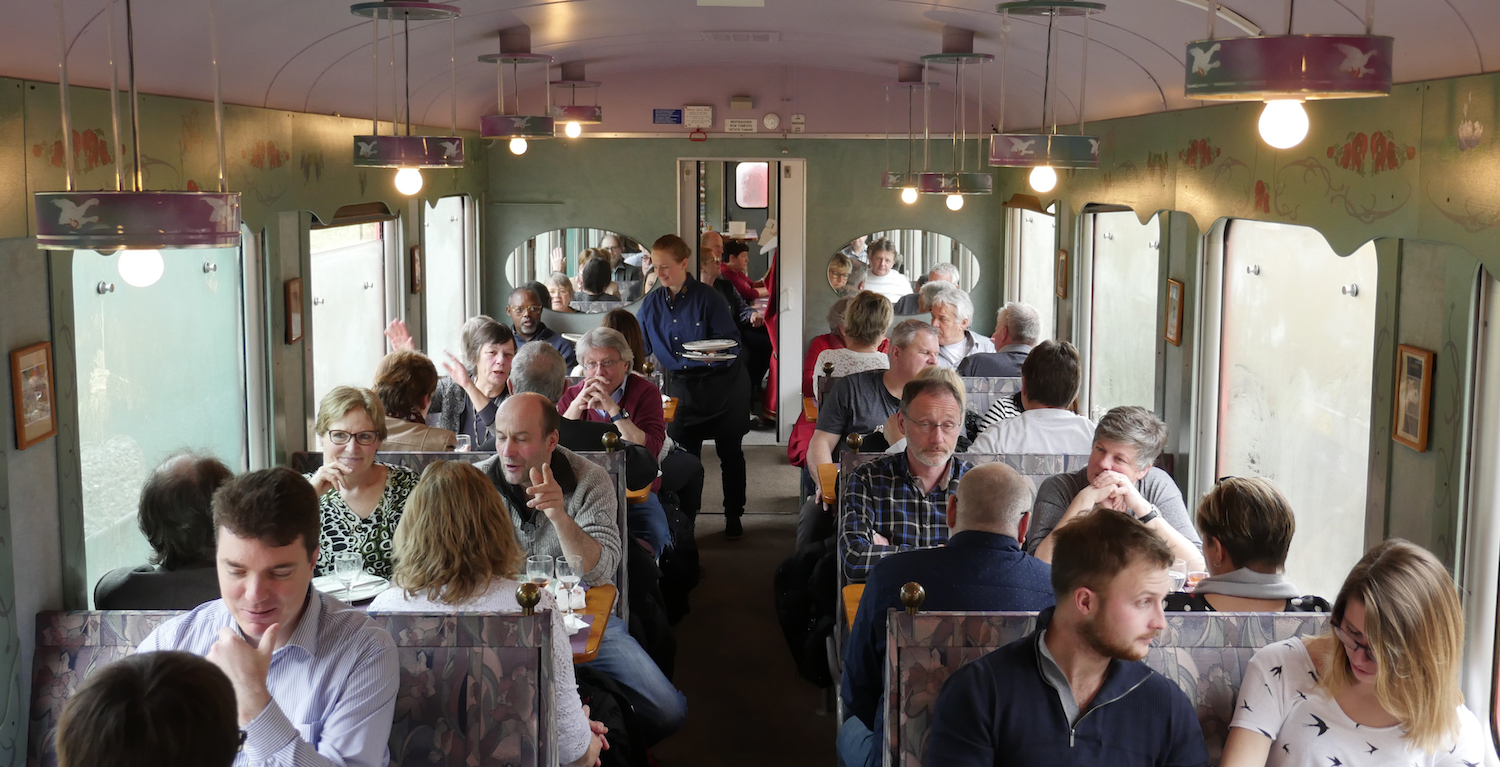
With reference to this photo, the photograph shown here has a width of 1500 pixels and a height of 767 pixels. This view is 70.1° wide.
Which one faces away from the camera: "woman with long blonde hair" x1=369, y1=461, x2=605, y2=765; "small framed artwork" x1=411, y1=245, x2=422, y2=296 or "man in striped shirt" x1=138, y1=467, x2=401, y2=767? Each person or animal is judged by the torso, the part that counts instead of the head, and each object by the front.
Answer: the woman with long blonde hair

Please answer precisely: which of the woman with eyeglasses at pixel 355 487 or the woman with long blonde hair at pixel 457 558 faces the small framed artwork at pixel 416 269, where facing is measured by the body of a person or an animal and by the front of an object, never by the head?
the woman with long blonde hair

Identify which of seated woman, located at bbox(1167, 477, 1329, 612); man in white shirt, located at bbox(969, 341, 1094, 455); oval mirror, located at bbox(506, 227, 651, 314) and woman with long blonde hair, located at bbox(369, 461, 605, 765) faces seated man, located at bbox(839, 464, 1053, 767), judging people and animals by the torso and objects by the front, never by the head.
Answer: the oval mirror

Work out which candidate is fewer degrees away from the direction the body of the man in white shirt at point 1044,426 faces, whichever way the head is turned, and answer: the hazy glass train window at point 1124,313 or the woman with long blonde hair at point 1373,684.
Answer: the hazy glass train window

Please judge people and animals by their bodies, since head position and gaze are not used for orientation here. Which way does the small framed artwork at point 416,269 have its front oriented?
to the viewer's right

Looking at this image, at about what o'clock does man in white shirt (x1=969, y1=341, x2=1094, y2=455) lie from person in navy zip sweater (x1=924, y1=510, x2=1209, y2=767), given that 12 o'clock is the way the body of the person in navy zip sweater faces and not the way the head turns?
The man in white shirt is roughly at 6 o'clock from the person in navy zip sweater.

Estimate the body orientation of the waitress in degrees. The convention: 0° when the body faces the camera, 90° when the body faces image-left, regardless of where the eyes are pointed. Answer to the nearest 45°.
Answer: approximately 45°

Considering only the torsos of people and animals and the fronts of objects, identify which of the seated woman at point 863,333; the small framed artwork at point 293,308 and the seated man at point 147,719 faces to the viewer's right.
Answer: the small framed artwork

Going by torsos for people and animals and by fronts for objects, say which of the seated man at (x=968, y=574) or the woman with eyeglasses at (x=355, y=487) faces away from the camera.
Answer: the seated man

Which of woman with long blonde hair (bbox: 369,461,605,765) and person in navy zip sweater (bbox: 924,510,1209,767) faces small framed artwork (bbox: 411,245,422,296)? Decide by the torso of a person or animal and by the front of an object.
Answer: the woman with long blonde hair

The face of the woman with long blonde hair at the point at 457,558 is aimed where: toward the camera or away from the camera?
away from the camera

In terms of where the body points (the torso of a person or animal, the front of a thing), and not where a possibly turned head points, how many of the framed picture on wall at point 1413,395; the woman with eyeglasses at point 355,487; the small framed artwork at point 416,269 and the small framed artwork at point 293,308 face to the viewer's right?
2

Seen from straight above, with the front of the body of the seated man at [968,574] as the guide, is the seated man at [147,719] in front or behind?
behind
